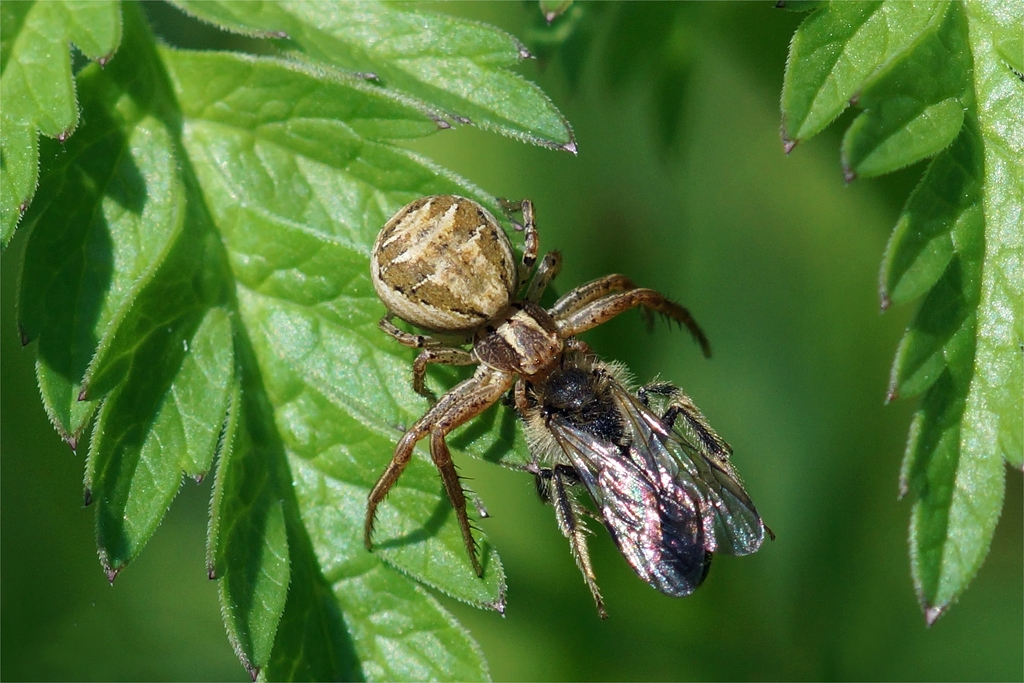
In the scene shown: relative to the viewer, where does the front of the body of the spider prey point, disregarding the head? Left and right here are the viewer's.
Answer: facing away from the viewer and to the left of the viewer

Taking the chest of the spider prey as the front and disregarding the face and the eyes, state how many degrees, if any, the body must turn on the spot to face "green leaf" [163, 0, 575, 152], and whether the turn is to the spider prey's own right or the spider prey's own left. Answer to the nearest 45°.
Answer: approximately 45° to the spider prey's own left

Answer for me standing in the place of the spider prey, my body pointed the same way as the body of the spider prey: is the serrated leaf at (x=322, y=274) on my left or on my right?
on my left

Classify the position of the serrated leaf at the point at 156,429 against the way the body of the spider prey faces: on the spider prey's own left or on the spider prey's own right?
on the spider prey's own left

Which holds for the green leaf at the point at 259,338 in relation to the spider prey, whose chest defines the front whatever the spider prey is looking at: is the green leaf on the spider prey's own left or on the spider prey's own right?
on the spider prey's own left
